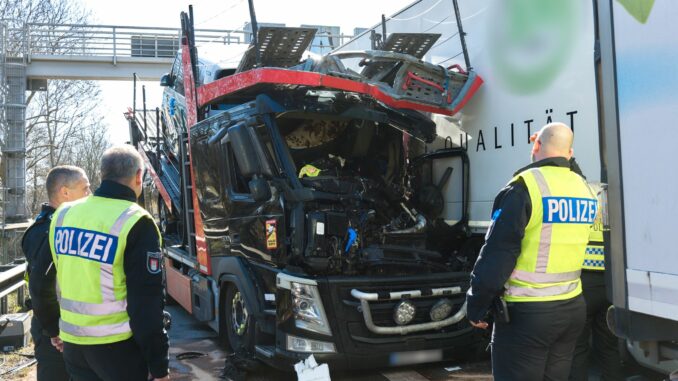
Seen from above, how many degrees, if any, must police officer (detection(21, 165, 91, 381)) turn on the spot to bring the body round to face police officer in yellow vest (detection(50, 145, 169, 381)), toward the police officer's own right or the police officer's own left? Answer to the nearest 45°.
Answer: approximately 90° to the police officer's own right

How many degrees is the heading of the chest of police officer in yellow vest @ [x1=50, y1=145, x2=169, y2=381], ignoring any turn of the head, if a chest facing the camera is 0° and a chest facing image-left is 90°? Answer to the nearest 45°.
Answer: approximately 225°

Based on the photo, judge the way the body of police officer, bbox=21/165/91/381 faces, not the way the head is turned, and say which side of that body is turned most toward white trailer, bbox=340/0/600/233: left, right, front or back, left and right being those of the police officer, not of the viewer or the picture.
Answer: front

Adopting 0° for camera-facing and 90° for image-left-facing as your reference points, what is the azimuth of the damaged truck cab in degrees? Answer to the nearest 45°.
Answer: approximately 315°

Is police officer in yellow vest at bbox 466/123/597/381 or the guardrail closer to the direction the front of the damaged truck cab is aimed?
the police officer in yellow vest

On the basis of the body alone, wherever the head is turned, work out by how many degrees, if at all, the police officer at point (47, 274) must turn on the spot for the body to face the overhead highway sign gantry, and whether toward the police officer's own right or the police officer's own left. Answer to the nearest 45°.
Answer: approximately 90° to the police officer's own left

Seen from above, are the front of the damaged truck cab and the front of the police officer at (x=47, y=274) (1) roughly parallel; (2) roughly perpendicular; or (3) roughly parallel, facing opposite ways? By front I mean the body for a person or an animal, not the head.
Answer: roughly perpendicular

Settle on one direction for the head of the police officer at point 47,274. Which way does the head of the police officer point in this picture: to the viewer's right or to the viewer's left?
to the viewer's right

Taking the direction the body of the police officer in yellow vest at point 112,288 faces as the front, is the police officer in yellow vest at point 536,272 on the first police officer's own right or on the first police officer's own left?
on the first police officer's own right

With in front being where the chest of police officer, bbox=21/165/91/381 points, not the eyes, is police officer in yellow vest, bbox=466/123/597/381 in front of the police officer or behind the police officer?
in front

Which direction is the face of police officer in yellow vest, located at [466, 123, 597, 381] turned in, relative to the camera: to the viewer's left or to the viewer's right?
to the viewer's left

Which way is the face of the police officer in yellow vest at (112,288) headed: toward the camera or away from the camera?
away from the camera

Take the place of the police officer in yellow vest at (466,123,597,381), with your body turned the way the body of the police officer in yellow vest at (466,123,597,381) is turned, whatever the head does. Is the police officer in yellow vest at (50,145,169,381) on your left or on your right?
on your left

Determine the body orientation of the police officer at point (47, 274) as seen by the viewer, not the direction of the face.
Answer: to the viewer's right

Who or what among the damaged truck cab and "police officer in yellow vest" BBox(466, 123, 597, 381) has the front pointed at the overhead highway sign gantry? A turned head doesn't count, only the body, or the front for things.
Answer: the police officer in yellow vest

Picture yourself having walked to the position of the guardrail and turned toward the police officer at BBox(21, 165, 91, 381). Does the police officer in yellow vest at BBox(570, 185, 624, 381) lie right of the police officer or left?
left

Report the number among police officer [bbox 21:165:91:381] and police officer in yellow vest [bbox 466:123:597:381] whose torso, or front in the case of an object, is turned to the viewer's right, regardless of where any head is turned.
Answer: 1

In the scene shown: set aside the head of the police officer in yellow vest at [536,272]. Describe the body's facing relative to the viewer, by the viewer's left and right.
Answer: facing away from the viewer and to the left of the viewer
